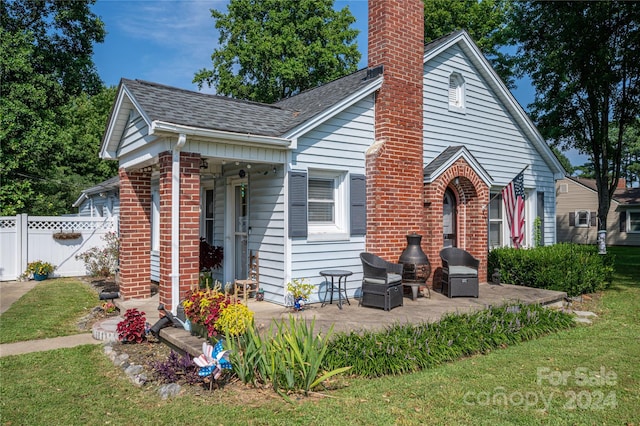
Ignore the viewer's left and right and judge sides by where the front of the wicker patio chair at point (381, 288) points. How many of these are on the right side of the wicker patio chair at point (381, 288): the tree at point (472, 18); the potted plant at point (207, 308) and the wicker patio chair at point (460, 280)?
1

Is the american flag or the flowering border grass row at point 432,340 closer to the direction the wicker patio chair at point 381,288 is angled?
the flowering border grass row

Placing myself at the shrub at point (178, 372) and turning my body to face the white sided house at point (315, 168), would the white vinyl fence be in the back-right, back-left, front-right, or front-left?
front-left

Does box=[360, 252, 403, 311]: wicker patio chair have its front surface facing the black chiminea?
no

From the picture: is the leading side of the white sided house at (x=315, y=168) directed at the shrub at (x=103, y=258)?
no

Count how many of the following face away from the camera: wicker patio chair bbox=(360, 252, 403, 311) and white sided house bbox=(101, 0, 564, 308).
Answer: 0

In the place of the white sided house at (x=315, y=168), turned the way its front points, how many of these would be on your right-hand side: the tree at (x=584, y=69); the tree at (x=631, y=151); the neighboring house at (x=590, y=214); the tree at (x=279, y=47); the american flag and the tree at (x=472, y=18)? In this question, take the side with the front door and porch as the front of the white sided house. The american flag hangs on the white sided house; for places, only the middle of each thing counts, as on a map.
0

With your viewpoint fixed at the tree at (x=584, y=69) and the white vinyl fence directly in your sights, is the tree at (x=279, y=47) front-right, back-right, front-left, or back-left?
front-right

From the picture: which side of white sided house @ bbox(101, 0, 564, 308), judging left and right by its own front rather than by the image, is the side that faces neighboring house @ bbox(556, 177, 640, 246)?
left

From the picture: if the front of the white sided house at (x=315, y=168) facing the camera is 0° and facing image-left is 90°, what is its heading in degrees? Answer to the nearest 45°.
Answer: approximately 315°

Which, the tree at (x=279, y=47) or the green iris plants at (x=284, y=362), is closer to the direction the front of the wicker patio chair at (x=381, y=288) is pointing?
the green iris plants

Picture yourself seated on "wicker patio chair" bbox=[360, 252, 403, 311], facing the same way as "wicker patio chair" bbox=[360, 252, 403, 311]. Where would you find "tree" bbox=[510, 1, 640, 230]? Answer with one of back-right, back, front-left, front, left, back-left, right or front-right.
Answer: left

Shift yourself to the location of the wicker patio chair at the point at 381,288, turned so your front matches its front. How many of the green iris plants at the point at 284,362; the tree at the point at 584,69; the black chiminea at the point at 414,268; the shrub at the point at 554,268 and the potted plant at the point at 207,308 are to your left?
3

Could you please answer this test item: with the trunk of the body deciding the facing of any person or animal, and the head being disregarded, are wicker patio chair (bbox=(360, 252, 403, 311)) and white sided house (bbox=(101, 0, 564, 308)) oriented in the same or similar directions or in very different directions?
same or similar directions

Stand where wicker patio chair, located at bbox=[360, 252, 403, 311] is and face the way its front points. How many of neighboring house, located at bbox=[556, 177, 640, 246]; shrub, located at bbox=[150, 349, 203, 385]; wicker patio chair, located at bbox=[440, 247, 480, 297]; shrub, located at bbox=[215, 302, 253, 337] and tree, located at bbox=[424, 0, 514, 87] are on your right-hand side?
2

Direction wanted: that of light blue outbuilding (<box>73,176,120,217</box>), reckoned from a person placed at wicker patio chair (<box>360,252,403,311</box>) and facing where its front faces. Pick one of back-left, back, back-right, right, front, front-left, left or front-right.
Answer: back

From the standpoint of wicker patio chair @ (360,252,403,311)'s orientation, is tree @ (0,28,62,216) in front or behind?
behind

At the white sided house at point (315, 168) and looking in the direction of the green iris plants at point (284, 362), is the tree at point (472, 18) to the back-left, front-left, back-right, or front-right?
back-left

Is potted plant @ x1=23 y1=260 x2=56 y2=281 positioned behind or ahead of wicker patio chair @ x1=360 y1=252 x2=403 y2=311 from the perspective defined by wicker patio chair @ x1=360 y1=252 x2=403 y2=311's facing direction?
behind
